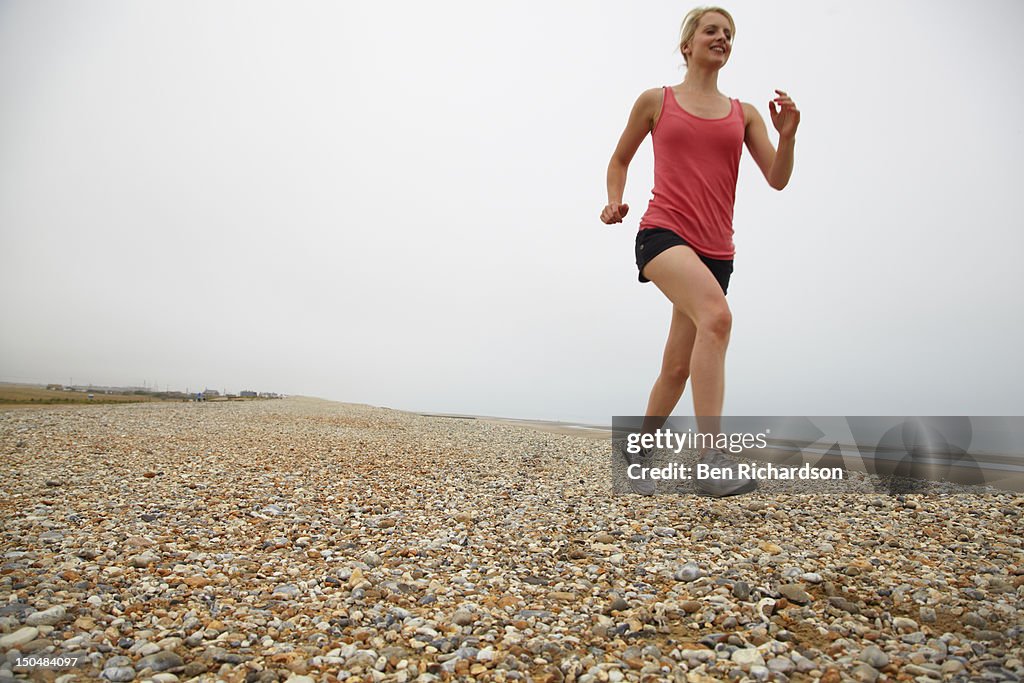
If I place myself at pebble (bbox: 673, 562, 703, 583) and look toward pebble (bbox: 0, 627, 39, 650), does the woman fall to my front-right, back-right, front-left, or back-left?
back-right

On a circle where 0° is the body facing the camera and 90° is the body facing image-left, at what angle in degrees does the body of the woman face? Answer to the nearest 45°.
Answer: approximately 315°

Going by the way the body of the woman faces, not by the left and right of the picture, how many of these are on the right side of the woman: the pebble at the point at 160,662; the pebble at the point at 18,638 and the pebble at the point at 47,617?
3

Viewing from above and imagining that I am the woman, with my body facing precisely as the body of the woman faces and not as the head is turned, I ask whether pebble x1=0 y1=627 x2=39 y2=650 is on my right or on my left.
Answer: on my right

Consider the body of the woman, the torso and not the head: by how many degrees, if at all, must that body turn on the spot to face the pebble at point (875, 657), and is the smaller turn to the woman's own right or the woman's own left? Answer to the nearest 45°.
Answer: approximately 45° to the woman's own right

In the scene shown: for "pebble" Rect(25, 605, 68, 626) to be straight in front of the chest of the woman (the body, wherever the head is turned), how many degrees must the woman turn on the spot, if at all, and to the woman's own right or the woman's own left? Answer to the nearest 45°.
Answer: approximately 90° to the woman's own right
